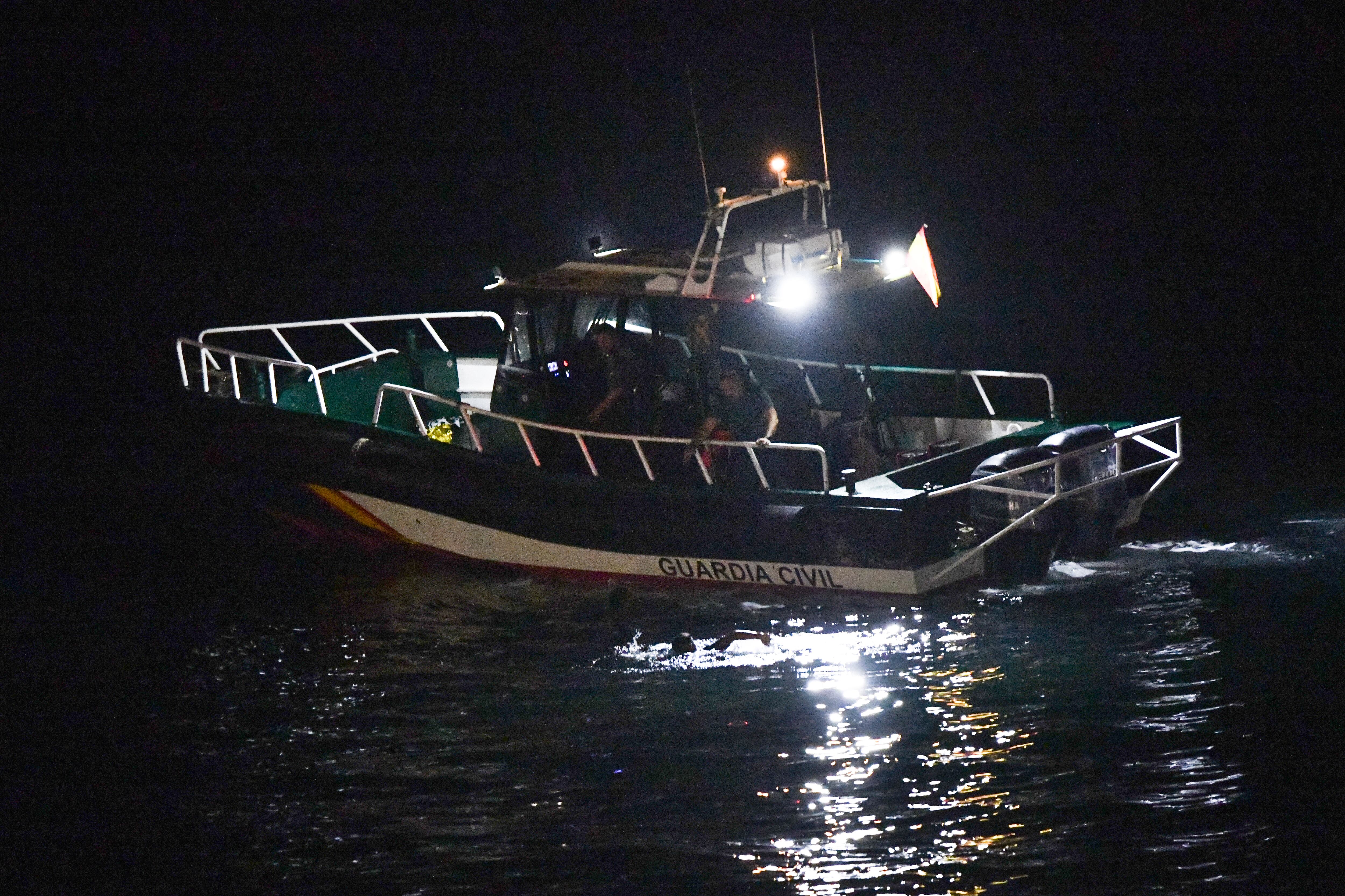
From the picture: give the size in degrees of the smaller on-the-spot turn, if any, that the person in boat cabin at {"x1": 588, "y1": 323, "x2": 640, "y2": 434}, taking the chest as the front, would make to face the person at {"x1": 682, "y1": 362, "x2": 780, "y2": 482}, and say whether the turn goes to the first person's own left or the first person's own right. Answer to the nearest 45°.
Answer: approximately 135° to the first person's own left

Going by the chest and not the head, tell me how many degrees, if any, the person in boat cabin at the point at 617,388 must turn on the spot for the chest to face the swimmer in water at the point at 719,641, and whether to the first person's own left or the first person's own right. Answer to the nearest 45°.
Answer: approximately 90° to the first person's own left

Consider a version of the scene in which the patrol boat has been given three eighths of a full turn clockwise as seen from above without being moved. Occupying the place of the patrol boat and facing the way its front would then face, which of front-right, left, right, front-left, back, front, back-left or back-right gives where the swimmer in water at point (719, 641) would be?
right

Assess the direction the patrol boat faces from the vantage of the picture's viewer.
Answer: facing away from the viewer and to the left of the viewer
